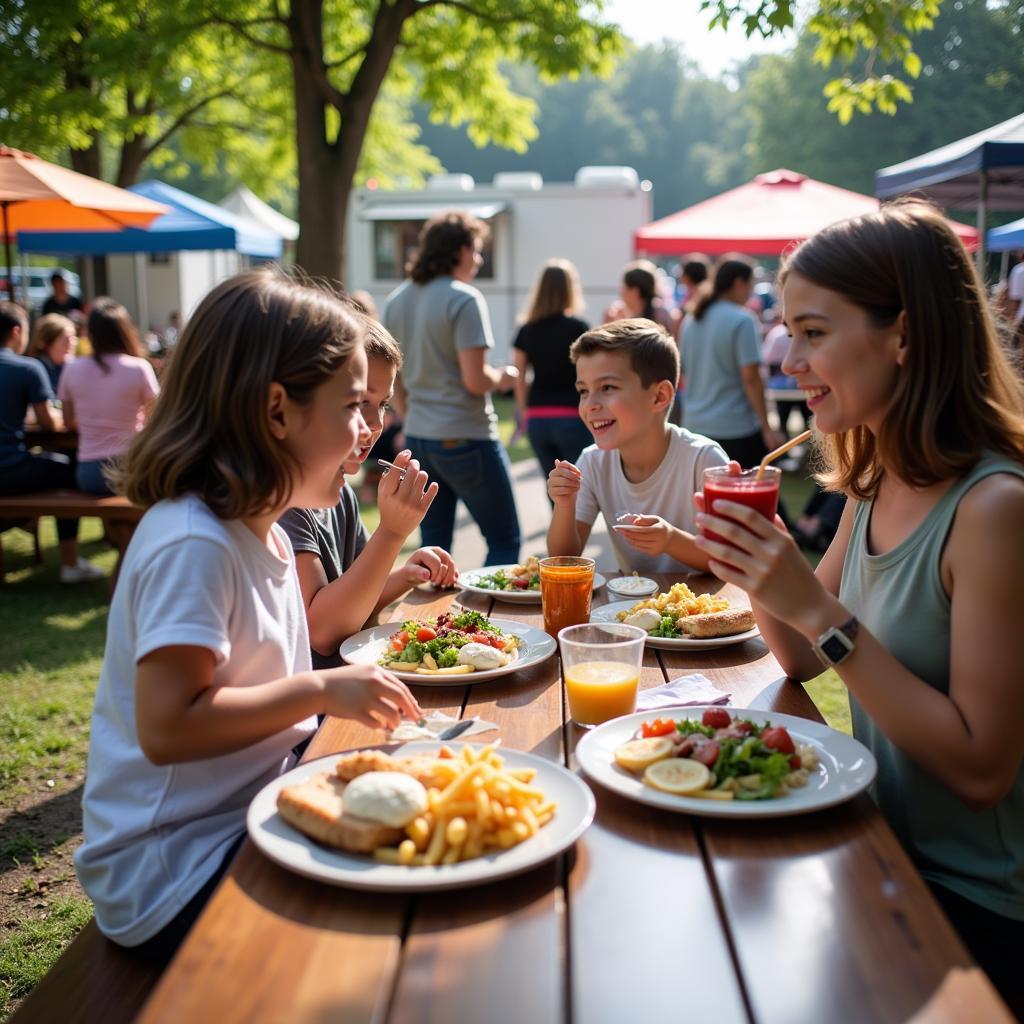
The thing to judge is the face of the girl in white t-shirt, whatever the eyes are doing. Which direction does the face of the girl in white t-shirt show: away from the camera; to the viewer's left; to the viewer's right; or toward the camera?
to the viewer's right

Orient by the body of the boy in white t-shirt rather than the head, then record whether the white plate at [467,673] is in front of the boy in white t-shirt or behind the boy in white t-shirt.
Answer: in front

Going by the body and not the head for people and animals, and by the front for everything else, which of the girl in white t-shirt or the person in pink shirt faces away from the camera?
the person in pink shirt

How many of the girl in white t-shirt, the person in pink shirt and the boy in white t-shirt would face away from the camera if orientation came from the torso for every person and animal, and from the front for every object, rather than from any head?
1

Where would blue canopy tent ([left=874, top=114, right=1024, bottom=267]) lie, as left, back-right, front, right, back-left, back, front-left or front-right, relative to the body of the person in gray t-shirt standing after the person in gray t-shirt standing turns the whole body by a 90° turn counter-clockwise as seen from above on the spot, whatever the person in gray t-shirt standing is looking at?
right

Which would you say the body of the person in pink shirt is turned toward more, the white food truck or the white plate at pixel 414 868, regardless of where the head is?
the white food truck

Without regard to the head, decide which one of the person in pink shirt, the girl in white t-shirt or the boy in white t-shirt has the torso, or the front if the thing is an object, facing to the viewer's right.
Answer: the girl in white t-shirt

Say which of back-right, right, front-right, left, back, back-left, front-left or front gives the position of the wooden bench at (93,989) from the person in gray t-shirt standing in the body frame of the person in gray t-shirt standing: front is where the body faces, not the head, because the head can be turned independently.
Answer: back-right

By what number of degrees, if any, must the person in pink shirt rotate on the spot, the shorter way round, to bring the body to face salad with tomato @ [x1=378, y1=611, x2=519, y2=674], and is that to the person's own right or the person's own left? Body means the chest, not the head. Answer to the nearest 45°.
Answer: approximately 180°

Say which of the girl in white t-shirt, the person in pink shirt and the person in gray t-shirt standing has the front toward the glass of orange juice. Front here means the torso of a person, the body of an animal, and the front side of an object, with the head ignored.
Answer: the girl in white t-shirt

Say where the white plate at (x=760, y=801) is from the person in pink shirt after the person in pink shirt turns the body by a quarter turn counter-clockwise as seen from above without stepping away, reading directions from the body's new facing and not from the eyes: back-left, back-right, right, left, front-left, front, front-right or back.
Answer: left

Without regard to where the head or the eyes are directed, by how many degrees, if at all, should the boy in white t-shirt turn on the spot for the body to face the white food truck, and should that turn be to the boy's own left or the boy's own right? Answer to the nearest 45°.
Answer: approximately 135° to the boy's own right

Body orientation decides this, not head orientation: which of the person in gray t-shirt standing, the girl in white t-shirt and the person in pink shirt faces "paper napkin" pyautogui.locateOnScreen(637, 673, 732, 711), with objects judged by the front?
the girl in white t-shirt

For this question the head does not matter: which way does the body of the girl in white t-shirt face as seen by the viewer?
to the viewer's right

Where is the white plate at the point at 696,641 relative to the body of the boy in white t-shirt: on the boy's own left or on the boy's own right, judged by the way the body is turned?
on the boy's own left

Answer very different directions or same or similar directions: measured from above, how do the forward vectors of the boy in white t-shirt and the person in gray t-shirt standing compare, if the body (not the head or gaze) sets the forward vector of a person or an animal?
very different directions

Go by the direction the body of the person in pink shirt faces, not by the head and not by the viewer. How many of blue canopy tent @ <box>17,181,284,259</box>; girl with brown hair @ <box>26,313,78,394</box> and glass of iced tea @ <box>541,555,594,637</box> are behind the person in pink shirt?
1

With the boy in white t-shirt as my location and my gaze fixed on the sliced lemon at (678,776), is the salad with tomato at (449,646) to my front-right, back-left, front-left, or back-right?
front-right

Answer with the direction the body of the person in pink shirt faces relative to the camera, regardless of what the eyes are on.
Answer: away from the camera

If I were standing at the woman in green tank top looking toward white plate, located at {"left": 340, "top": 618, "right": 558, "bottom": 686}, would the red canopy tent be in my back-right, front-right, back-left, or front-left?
front-right

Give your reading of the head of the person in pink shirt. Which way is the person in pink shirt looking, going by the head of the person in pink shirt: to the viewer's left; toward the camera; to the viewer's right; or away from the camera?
away from the camera
